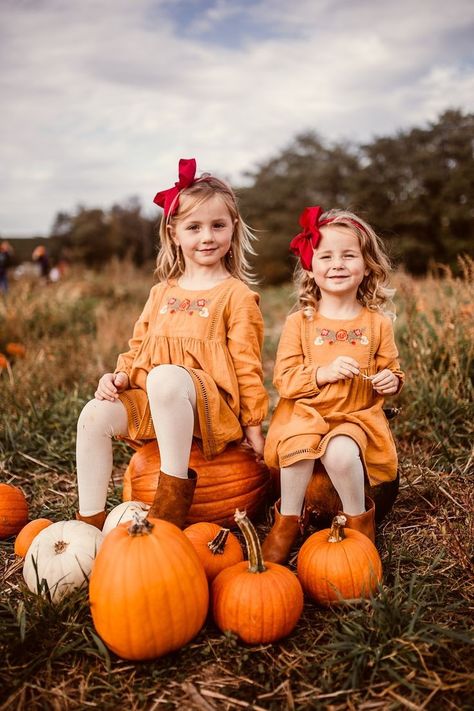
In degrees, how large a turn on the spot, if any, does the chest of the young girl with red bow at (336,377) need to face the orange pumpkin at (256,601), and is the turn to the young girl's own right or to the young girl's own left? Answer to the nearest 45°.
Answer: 0° — they already face it

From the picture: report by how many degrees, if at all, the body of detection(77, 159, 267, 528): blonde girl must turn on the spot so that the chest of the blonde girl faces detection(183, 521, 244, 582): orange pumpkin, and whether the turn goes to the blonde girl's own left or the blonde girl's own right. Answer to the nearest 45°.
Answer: approximately 45° to the blonde girl's own left

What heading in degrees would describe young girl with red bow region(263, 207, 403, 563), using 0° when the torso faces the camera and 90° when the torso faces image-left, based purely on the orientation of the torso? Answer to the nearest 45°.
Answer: approximately 0°

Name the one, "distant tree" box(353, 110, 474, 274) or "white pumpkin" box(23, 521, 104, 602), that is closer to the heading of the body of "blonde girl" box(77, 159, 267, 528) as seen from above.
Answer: the white pumpkin

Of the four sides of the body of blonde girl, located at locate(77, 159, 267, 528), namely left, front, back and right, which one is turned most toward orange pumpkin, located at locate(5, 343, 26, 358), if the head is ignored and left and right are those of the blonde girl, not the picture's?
back

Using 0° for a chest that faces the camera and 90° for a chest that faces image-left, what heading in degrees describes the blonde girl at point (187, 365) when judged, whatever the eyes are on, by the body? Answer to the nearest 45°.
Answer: approximately 45°

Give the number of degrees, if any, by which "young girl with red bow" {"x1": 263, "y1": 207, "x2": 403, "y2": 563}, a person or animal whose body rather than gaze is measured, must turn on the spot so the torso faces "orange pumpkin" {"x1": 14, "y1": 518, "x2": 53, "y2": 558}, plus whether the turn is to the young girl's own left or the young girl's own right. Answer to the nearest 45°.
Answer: approximately 90° to the young girl's own right

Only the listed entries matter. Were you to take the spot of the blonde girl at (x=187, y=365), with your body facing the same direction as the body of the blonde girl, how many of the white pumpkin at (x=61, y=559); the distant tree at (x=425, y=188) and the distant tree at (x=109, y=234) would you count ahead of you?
1

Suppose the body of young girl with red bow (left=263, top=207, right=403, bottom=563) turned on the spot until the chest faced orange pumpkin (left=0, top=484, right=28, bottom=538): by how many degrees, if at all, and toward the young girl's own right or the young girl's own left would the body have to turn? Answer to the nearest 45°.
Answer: approximately 90° to the young girl's own right

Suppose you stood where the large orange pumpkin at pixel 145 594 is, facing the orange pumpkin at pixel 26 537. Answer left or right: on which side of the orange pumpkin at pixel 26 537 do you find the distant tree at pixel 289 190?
right

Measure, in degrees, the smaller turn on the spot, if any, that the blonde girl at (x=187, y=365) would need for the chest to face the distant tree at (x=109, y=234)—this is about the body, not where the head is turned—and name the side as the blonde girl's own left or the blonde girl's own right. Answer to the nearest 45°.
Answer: approximately 135° to the blonde girl's own right

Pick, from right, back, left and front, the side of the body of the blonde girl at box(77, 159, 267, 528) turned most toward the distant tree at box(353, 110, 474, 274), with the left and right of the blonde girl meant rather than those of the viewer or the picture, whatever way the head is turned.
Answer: back

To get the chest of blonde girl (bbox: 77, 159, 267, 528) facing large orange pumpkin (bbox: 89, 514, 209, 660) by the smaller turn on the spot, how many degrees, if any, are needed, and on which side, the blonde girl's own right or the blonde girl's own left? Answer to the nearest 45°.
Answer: approximately 45° to the blonde girl's own left

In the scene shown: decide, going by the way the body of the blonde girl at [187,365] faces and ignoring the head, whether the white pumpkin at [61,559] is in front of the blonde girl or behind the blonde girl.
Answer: in front
